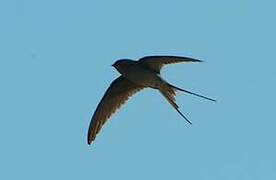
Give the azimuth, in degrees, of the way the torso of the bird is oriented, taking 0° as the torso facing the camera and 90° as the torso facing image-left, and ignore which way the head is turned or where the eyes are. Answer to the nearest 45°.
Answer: approximately 90°
